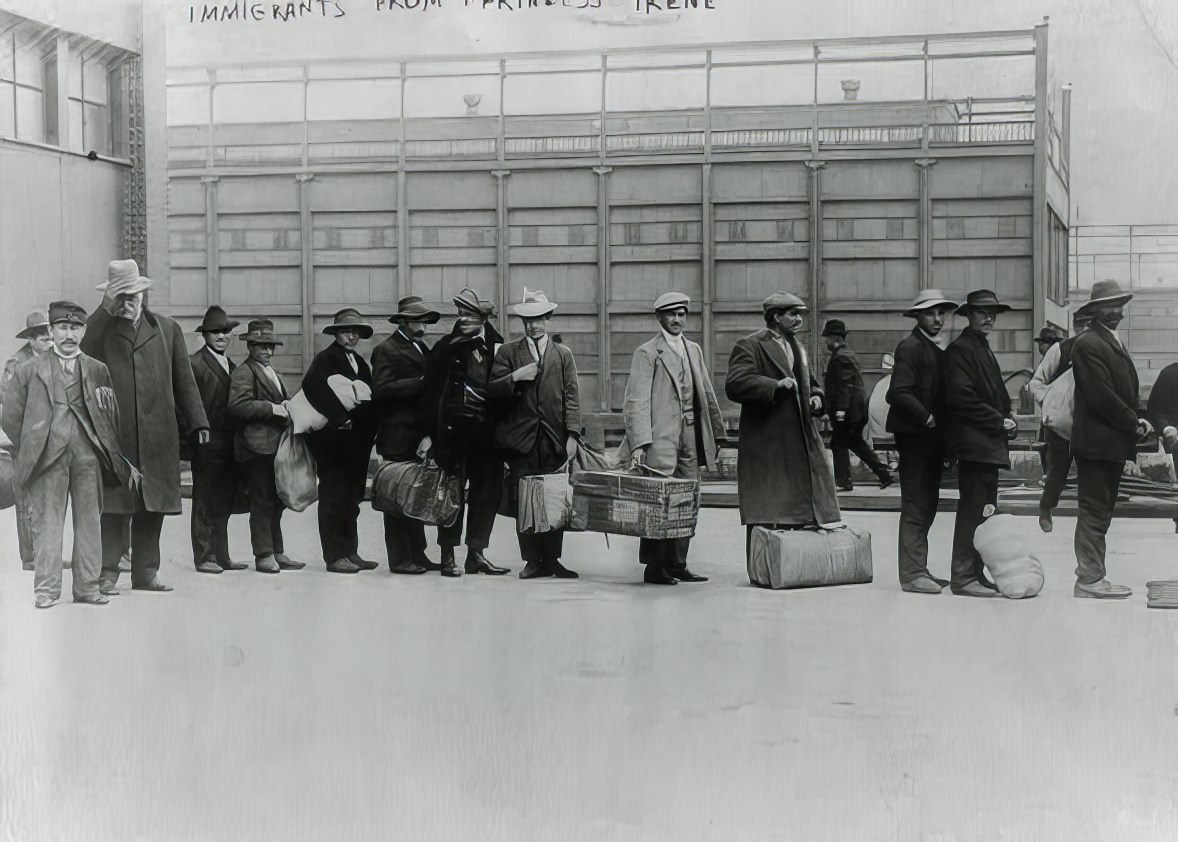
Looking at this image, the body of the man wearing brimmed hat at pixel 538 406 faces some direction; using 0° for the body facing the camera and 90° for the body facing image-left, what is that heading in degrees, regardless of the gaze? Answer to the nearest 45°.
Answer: approximately 0°

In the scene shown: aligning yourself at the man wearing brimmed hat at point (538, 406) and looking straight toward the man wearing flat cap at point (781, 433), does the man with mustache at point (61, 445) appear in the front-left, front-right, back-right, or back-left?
back-right

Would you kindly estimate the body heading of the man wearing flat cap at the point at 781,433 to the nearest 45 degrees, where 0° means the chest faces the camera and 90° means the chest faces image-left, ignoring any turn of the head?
approximately 315°
